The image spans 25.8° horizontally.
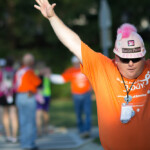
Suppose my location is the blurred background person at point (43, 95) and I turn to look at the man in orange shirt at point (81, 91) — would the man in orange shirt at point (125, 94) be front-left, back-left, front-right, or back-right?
front-right

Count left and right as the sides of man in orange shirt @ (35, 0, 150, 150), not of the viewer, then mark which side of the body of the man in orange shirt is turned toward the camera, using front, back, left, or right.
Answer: front

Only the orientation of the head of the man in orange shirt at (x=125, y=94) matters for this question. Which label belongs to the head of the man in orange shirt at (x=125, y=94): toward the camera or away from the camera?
toward the camera

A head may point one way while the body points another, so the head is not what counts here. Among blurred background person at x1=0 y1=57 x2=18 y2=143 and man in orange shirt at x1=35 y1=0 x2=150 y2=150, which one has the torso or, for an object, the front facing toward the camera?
the man in orange shirt

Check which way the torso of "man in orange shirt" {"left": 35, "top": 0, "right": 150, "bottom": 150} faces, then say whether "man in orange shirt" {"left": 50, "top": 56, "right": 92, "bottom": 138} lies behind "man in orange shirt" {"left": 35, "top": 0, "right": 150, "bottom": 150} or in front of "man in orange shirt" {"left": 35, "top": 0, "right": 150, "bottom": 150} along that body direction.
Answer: behind
